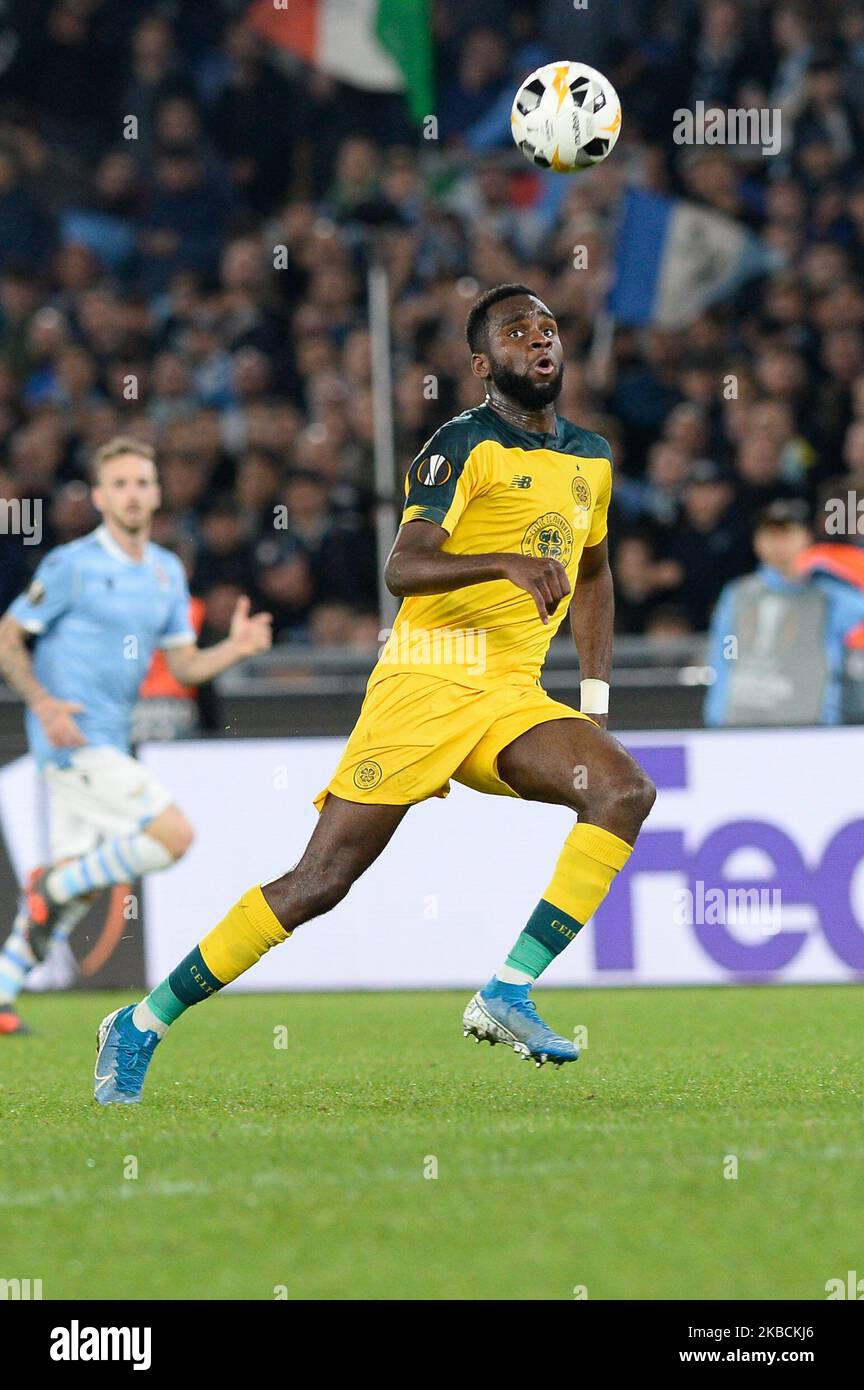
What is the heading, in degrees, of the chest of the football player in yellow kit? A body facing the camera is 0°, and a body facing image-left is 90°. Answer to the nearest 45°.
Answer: approximately 315°

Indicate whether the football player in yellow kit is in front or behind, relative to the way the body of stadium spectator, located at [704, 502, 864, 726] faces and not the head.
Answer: in front

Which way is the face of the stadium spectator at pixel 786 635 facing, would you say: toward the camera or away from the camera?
toward the camera

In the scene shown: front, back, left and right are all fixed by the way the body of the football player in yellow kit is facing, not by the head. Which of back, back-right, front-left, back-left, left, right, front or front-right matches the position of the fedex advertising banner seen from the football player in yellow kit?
back-left

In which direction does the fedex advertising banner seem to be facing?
toward the camera

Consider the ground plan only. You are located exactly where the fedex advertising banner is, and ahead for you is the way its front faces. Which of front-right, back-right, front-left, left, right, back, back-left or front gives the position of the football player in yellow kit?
front

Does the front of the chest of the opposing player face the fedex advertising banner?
no

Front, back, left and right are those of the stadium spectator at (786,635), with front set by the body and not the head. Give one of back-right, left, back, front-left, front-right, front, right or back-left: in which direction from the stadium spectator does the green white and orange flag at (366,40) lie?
back-right

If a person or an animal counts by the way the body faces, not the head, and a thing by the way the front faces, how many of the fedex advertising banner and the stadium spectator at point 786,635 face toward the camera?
2

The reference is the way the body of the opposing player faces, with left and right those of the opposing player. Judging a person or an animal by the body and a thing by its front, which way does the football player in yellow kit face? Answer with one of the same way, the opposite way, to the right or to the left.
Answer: the same way

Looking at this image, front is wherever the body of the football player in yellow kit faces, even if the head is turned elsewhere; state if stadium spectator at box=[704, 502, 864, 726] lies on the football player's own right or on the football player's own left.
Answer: on the football player's own left

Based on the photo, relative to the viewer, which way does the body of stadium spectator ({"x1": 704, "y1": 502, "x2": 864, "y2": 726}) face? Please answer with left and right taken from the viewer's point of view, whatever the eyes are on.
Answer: facing the viewer

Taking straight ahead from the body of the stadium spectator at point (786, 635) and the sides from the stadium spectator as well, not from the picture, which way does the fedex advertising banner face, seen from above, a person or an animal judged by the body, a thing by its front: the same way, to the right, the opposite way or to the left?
the same way

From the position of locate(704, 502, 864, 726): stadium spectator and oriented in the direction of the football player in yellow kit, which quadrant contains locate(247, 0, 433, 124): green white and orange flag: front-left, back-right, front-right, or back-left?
back-right

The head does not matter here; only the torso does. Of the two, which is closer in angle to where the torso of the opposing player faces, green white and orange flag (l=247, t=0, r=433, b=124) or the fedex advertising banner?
the fedex advertising banner
